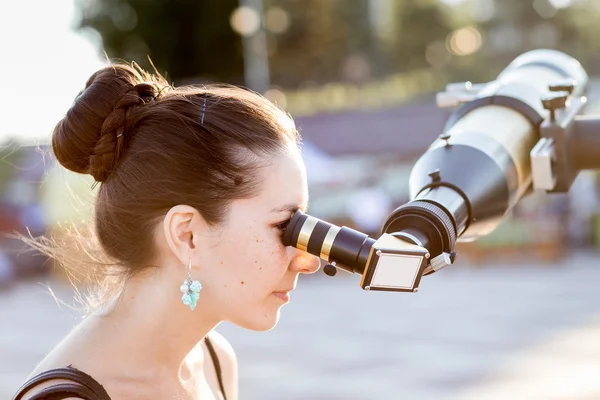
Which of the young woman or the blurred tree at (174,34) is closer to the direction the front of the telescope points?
the blurred tree

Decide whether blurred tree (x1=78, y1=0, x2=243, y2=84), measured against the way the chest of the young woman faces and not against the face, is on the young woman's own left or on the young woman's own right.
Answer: on the young woman's own left

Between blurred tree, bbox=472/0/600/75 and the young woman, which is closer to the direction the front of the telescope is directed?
the blurred tree

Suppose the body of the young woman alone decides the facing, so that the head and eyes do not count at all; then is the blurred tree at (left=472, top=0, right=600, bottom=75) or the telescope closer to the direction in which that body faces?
the telescope

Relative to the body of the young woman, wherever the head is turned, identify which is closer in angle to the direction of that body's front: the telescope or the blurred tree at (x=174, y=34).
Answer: the telescope

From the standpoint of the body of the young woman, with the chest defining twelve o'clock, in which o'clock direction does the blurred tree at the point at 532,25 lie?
The blurred tree is roughly at 10 o'clock from the young woman.

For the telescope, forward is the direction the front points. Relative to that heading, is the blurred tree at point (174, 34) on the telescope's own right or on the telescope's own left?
on the telescope's own left

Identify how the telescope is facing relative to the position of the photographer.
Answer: facing away from the viewer and to the right of the viewer

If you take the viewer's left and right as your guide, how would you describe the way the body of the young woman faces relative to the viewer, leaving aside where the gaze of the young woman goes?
facing to the right of the viewer

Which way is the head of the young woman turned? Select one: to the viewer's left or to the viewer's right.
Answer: to the viewer's right
